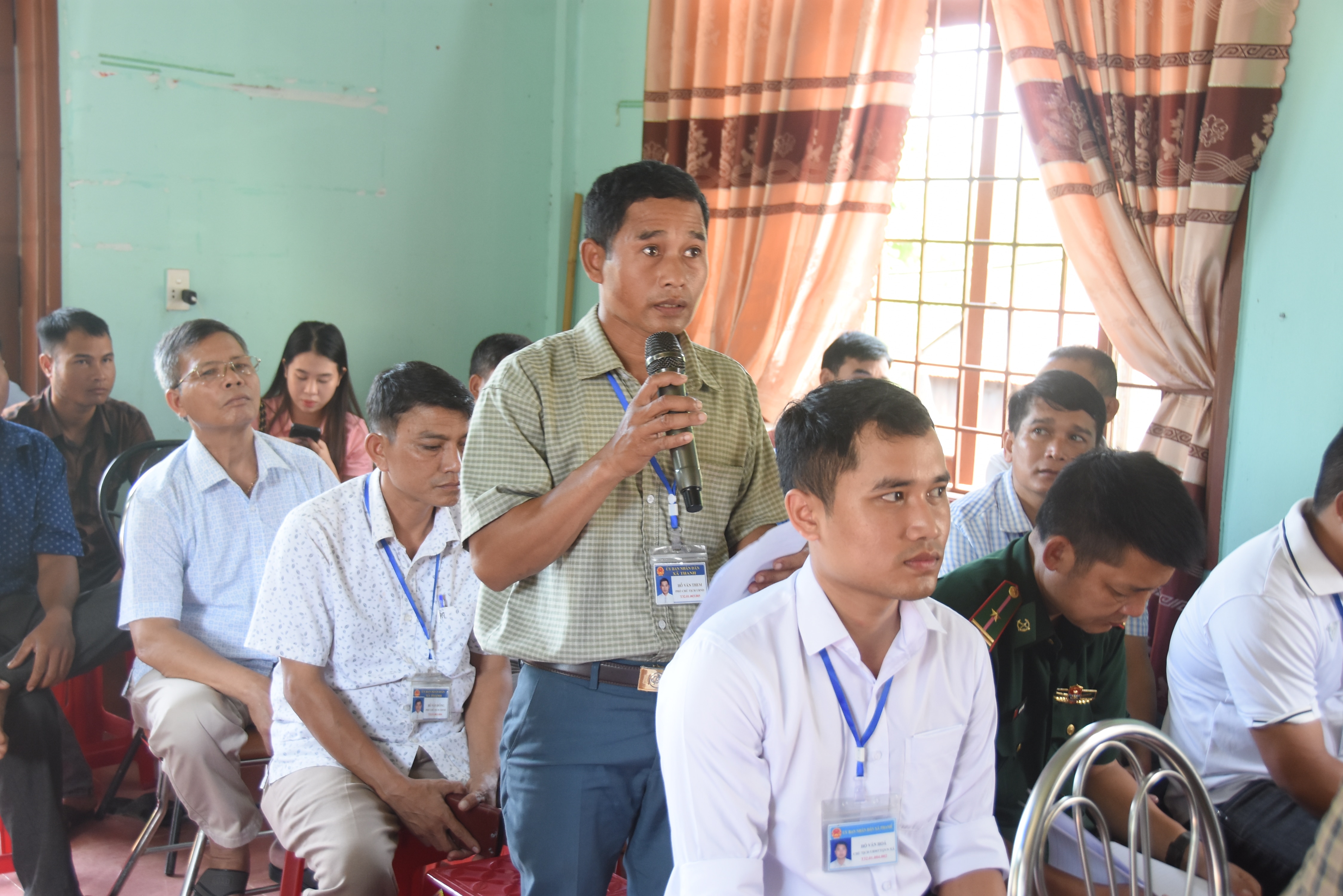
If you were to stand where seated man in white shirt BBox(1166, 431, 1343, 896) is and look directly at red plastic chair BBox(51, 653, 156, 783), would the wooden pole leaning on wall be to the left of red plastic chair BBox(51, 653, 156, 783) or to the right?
right

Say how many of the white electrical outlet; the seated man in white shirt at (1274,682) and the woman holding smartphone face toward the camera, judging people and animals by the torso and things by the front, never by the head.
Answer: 2

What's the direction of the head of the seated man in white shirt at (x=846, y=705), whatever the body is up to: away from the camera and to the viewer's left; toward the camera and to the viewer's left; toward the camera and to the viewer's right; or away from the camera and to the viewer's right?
toward the camera and to the viewer's right

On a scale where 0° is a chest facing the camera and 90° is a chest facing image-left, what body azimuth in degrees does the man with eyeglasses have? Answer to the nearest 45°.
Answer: approximately 315°

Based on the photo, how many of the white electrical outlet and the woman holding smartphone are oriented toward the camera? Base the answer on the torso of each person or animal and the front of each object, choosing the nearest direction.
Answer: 2

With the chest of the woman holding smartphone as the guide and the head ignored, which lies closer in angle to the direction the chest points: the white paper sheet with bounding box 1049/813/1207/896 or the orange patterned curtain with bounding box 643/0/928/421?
the white paper sheet

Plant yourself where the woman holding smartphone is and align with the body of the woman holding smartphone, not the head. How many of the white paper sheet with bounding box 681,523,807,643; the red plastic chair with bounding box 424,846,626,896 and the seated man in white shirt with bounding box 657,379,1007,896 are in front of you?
3
